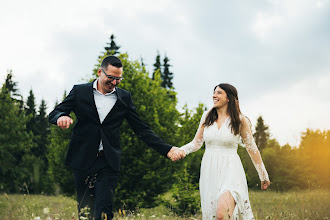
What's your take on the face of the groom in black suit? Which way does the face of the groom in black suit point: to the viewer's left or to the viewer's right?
to the viewer's right

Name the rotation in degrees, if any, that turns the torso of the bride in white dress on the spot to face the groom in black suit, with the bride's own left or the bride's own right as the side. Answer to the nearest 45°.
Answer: approximately 45° to the bride's own right

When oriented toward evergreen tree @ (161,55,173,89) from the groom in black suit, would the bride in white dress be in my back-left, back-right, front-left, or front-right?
front-right

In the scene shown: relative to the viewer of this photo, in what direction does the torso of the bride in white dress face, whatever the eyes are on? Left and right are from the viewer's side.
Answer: facing the viewer

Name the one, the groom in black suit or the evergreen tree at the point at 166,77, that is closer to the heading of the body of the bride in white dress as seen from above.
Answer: the groom in black suit

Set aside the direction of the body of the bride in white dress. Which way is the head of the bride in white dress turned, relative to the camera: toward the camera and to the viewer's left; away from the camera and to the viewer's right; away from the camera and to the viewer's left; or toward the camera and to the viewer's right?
toward the camera and to the viewer's left

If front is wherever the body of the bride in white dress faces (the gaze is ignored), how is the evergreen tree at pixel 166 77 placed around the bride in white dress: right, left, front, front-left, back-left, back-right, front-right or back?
back
